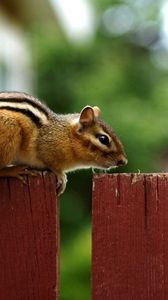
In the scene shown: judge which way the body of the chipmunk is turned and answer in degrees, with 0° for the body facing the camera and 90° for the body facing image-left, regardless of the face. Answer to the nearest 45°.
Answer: approximately 270°
